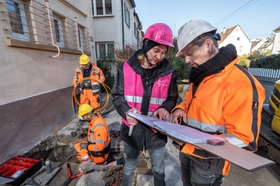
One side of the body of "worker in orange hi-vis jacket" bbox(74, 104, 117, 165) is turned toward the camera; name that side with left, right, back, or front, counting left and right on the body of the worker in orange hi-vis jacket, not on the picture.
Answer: left

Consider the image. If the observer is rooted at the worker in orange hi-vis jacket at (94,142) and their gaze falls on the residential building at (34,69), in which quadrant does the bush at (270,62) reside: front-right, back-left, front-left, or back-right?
back-right

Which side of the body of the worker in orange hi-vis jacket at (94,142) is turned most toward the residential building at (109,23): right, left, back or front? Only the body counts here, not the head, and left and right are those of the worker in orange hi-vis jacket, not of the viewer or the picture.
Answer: right

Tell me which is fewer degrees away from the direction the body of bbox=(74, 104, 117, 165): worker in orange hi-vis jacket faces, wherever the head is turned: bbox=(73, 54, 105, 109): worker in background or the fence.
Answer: the worker in background

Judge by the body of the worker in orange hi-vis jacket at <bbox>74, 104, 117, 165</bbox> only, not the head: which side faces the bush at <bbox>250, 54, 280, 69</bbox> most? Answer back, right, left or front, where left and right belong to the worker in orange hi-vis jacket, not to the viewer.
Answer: back

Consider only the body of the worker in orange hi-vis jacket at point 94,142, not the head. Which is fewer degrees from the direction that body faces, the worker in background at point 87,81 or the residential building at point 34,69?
the residential building

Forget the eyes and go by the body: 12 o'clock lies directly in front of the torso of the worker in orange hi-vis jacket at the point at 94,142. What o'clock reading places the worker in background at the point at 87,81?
The worker in background is roughly at 3 o'clock from the worker in orange hi-vis jacket.
